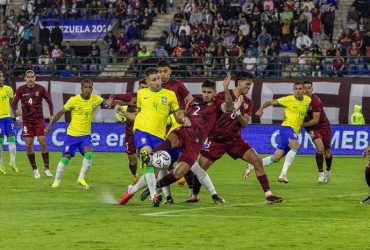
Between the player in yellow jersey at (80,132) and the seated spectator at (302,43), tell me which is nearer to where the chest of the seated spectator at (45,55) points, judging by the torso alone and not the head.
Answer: the player in yellow jersey

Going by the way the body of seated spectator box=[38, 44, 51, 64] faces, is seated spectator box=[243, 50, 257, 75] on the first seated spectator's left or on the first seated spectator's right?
on the first seated spectator's left

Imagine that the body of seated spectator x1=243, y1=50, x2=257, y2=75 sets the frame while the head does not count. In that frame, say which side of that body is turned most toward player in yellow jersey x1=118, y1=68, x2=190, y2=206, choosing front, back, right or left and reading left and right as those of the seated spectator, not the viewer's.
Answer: front

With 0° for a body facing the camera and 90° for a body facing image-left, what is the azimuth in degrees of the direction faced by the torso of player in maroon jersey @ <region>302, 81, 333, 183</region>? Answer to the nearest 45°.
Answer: approximately 45°

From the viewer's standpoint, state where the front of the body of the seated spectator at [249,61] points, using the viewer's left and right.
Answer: facing the viewer

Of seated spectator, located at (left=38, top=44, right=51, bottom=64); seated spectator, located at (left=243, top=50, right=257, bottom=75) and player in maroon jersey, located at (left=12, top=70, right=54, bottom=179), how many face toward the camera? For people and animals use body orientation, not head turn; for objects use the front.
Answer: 3

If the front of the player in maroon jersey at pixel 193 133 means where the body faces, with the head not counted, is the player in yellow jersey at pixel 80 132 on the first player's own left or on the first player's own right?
on the first player's own right

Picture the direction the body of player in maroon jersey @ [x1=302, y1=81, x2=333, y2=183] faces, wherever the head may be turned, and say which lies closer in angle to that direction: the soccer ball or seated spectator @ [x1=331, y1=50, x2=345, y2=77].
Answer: the soccer ball

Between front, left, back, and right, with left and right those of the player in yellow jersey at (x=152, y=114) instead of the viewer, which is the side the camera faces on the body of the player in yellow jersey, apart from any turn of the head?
front

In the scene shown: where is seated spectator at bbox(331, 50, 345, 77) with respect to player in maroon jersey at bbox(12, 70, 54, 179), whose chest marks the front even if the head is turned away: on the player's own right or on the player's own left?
on the player's own left

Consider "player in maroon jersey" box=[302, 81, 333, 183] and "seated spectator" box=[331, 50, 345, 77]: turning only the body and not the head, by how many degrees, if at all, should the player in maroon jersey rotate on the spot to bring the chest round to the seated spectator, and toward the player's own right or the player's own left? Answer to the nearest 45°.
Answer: approximately 135° to the player's own right

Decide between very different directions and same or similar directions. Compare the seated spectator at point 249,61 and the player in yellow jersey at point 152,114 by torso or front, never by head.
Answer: same or similar directions

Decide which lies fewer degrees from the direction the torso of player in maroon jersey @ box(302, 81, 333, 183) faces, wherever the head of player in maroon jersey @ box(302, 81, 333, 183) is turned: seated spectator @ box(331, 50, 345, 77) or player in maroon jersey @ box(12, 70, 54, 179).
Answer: the player in maroon jersey
